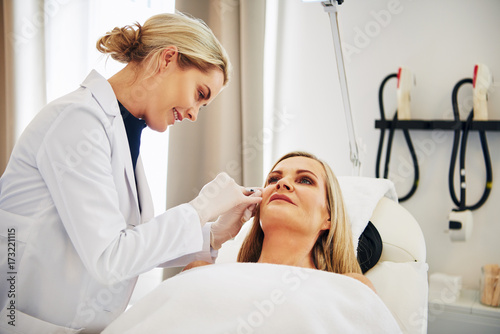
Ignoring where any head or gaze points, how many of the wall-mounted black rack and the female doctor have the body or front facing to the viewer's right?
1

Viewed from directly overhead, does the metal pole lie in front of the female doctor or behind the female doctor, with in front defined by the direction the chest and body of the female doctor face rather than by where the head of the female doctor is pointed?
in front

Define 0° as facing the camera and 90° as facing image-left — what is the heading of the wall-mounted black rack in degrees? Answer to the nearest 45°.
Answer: approximately 0°

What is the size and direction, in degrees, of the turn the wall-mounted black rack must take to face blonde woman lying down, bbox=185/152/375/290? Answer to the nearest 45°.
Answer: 0° — it already faces them

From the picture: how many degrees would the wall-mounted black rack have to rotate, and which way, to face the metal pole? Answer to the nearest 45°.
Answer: approximately 45° to its right

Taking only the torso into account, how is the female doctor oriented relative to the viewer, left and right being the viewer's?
facing to the right of the viewer
